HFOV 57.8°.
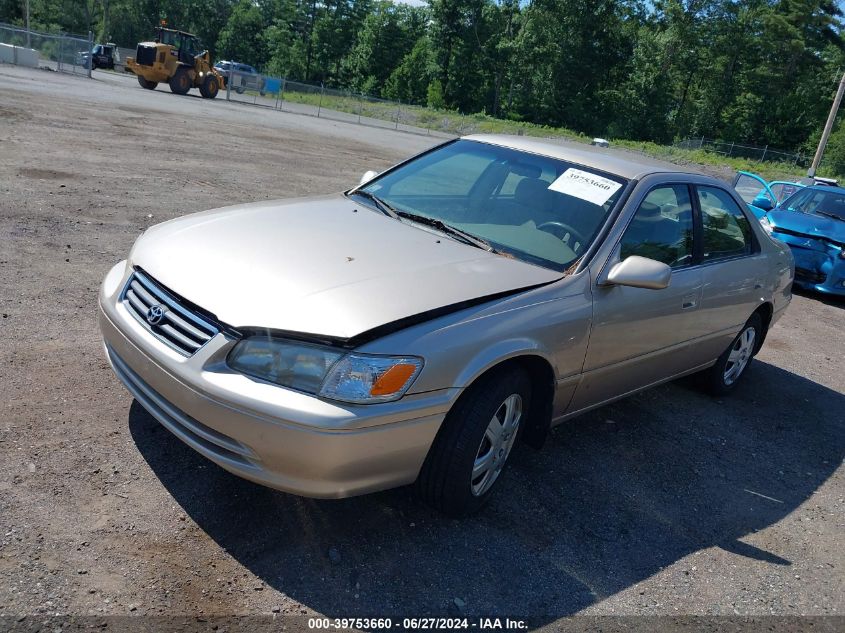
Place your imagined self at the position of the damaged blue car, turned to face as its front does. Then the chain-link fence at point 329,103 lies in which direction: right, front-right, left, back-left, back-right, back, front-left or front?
right

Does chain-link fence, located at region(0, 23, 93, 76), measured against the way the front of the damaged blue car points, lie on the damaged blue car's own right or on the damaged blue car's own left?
on the damaged blue car's own right

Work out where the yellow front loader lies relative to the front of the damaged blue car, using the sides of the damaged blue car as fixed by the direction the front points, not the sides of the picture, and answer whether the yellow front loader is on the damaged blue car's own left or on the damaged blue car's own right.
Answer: on the damaged blue car's own right
